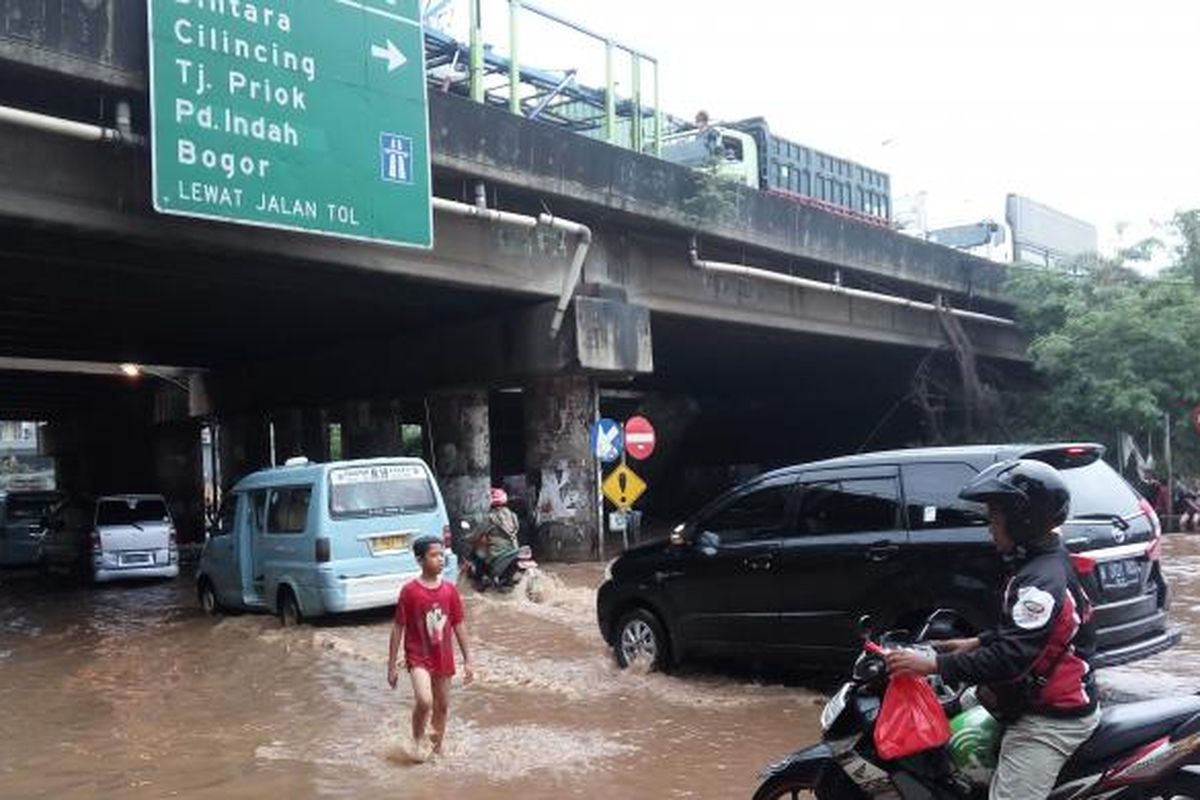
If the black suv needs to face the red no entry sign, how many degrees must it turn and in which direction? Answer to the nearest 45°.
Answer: approximately 45° to its right

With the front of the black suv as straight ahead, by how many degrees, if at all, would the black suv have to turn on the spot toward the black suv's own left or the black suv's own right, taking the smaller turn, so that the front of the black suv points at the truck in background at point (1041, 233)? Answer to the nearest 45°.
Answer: approximately 45° to the black suv's own right

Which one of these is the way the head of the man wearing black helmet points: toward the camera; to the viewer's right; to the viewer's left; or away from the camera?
to the viewer's left

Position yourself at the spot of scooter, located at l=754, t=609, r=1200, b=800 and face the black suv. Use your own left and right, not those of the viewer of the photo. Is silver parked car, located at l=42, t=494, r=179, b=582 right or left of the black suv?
left

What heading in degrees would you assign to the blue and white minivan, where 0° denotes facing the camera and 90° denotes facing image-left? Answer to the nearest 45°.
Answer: approximately 135°

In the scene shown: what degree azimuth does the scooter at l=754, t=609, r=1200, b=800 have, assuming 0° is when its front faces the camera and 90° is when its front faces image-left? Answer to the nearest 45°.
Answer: approximately 90°

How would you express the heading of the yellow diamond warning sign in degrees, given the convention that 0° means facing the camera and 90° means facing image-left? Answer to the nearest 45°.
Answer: approximately 0°

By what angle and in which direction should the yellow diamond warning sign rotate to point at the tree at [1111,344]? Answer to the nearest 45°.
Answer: approximately 135° to its left

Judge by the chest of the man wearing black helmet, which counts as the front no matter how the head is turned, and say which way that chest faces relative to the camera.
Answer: to the viewer's left

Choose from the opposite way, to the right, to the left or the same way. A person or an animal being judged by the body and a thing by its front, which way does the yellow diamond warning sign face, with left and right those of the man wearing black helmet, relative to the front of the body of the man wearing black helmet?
to the left
